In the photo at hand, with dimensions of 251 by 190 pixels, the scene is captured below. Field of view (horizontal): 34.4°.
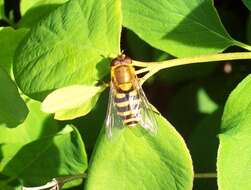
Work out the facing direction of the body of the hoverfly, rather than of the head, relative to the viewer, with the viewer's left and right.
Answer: facing away from the viewer

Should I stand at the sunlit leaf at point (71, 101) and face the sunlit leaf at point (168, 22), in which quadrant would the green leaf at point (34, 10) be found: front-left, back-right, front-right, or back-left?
front-left

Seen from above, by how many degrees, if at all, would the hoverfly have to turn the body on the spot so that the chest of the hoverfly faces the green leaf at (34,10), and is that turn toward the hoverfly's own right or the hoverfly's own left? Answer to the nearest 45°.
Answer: approximately 45° to the hoverfly's own left

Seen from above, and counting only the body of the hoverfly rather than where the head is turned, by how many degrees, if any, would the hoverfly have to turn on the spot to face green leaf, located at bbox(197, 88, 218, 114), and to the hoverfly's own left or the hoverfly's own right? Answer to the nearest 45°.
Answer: approximately 45° to the hoverfly's own right

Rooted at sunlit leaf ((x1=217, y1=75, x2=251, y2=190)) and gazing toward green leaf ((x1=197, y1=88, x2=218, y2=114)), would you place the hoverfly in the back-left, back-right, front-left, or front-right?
front-left
